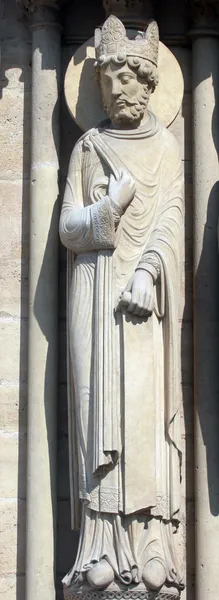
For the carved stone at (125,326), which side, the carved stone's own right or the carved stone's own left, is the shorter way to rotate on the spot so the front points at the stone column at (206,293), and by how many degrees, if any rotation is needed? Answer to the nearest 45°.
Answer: approximately 135° to the carved stone's own left

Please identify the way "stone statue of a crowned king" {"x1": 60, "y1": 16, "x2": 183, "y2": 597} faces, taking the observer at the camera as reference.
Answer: facing the viewer

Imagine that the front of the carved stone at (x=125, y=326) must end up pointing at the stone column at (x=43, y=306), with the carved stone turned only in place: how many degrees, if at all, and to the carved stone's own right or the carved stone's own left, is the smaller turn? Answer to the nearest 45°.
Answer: approximately 135° to the carved stone's own right
